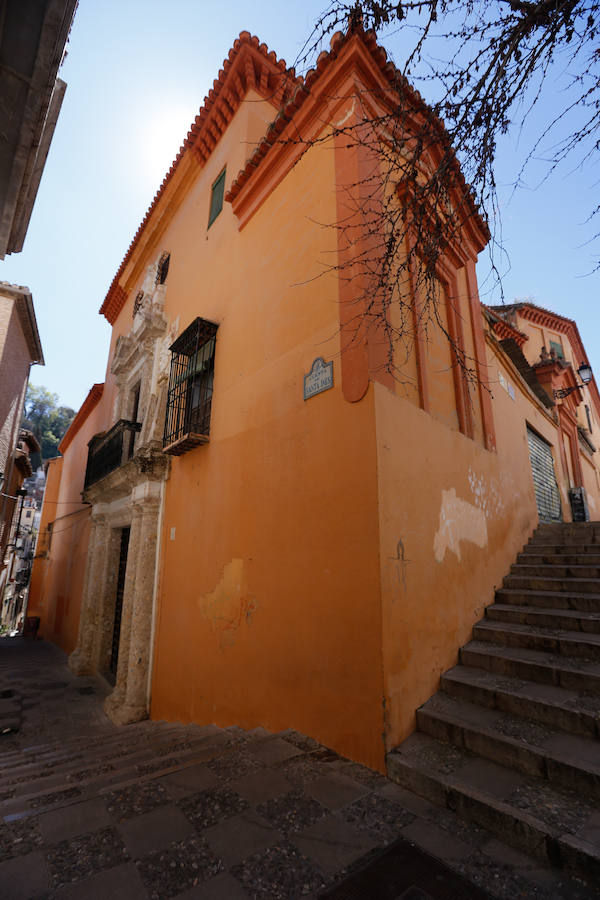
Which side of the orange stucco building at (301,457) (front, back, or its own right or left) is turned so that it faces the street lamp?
back

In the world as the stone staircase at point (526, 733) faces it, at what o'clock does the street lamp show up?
The street lamp is roughly at 5 o'clock from the stone staircase.

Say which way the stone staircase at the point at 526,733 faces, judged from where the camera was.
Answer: facing the viewer and to the left of the viewer
